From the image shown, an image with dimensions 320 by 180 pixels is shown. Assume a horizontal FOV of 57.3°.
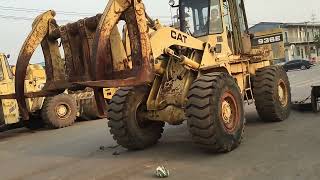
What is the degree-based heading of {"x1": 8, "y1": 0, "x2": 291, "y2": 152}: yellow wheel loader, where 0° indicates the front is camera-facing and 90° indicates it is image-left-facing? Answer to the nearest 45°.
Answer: approximately 45°
